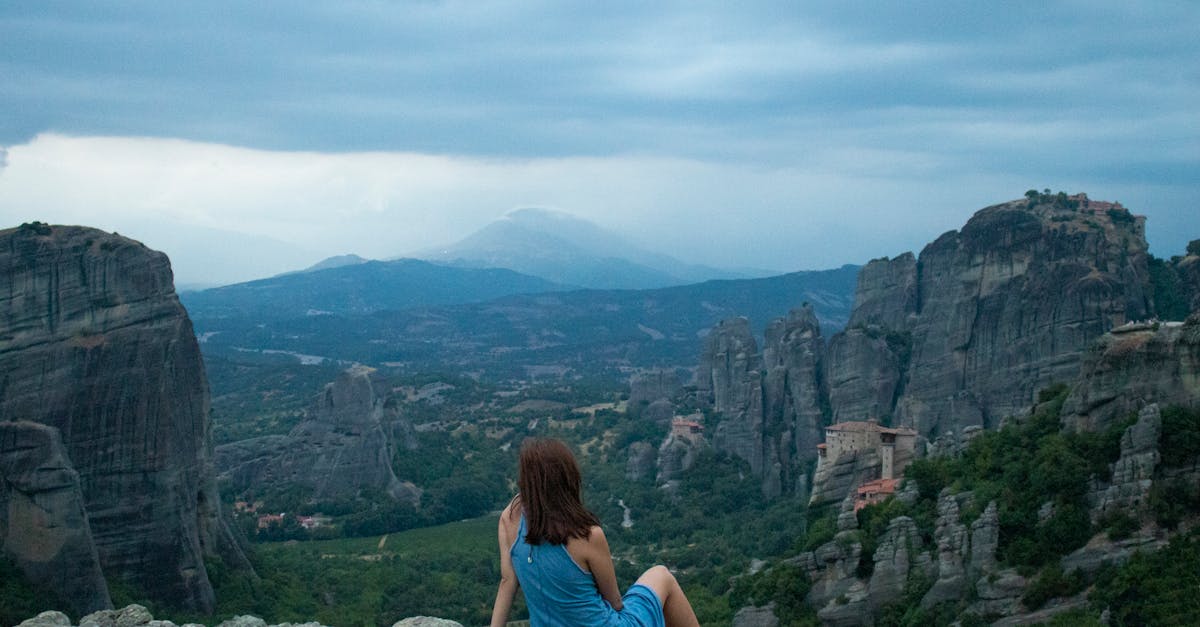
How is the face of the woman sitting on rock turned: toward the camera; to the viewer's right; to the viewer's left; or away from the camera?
away from the camera

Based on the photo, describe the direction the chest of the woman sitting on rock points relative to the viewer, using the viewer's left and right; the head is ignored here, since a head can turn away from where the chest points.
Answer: facing away from the viewer and to the right of the viewer

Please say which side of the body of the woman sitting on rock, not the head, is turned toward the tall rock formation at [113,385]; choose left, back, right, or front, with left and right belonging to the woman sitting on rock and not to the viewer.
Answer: left

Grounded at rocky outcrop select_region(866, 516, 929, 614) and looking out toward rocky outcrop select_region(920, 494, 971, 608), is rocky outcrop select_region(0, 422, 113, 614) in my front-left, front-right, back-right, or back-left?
back-right

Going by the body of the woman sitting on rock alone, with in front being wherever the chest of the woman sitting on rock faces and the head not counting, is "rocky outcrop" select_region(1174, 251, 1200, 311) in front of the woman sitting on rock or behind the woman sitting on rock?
in front

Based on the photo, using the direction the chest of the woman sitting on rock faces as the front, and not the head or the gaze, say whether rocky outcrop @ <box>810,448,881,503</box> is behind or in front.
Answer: in front

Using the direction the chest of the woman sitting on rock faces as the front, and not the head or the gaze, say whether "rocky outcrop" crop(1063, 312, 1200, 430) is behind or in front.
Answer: in front
